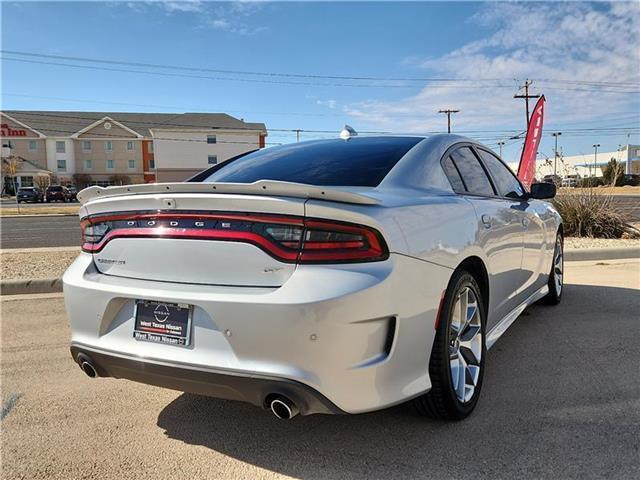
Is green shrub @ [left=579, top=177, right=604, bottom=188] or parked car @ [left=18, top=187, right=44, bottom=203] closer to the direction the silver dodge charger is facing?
the green shrub

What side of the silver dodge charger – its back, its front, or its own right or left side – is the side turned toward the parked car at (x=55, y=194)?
left

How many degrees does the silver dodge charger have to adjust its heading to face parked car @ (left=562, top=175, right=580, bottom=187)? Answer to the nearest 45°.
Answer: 0° — it already faces it

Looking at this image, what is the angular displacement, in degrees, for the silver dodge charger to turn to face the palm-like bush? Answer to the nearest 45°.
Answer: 0° — it already faces it

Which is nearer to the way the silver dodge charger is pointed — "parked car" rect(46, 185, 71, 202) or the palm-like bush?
the palm-like bush

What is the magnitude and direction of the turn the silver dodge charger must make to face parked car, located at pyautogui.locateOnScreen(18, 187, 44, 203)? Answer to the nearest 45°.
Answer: approximately 90° to its left

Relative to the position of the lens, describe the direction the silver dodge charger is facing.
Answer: facing away from the viewer and to the right of the viewer
